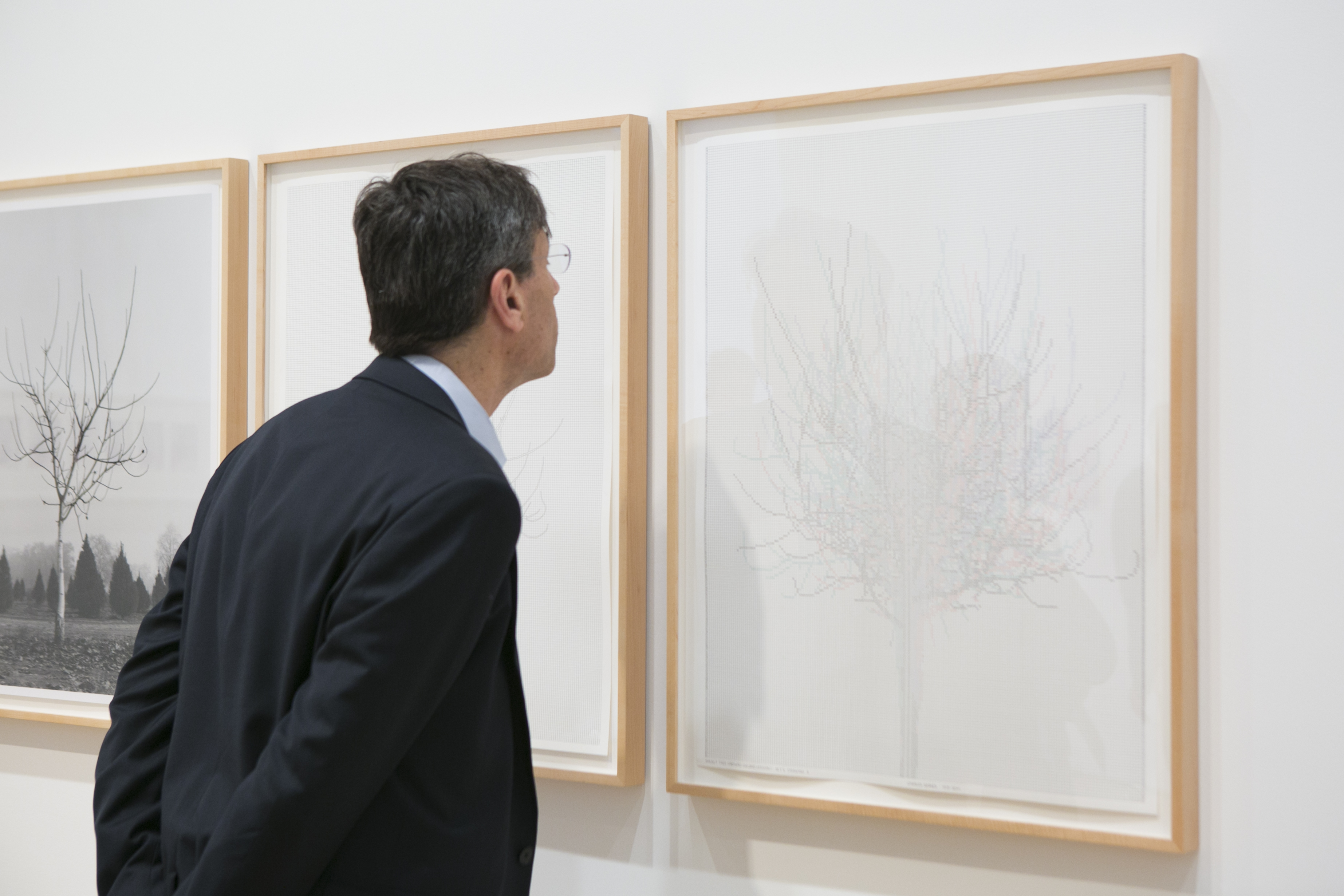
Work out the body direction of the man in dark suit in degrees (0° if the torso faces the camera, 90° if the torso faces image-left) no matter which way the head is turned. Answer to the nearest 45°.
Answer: approximately 225°

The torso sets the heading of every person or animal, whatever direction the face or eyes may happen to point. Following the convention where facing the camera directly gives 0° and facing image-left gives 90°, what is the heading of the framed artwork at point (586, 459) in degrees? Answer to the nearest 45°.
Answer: approximately 45°

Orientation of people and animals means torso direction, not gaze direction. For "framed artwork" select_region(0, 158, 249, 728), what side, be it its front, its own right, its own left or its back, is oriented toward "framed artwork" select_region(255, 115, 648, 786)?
left

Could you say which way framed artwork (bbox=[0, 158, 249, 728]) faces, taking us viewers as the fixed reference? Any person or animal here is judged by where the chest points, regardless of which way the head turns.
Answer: facing the viewer and to the left of the viewer

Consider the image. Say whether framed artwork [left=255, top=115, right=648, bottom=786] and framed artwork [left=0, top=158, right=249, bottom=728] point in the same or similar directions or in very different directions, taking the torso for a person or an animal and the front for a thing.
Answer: same or similar directions

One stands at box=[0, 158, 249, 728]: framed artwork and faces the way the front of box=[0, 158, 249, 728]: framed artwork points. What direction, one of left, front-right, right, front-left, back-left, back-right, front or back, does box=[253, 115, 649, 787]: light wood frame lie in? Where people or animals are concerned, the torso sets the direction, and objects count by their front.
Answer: left

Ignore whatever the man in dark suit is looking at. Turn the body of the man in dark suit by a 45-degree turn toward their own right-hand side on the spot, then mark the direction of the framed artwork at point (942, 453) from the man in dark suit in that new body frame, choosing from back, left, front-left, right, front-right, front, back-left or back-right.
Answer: front

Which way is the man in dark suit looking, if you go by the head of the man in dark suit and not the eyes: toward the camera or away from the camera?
away from the camera

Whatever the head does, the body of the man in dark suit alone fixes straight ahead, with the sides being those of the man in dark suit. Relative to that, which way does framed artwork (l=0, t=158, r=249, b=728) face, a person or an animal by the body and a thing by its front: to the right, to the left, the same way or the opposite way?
the opposite way

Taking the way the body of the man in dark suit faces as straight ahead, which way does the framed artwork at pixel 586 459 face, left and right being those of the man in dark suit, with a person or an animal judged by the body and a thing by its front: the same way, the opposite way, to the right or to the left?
the opposite way
